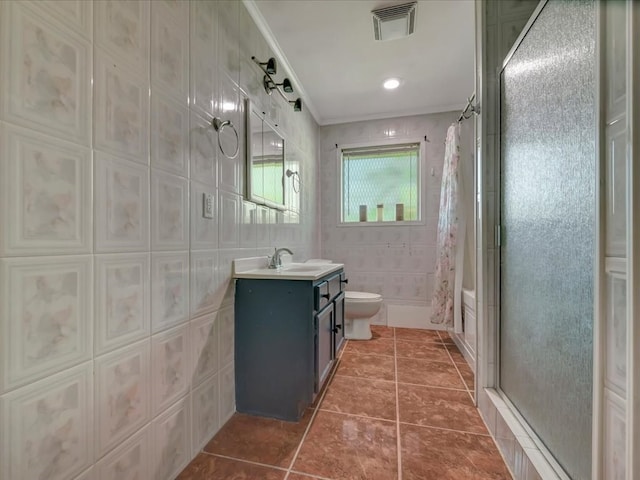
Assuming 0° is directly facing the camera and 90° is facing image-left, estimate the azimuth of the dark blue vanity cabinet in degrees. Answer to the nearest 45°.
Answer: approximately 270°

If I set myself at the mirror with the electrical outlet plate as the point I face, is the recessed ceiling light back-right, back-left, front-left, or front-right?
back-left

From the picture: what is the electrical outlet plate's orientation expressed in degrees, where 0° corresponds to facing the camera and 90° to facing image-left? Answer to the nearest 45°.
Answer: approximately 315°
